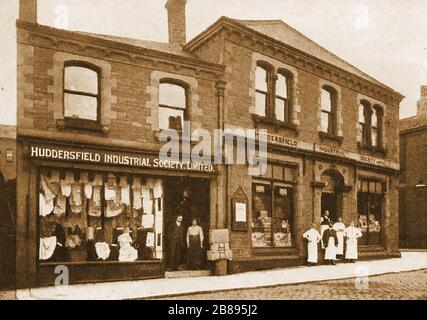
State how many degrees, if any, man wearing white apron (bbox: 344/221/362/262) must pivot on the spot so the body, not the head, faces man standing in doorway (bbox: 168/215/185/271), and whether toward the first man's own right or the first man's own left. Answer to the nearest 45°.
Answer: approximately 45° to the first man's own right

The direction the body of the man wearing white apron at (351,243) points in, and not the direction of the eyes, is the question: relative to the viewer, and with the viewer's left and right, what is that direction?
facing the viewer

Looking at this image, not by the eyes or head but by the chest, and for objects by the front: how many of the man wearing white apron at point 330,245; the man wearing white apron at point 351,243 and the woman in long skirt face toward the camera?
3

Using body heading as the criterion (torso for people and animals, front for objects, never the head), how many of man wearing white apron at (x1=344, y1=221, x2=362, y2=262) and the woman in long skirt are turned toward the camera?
2

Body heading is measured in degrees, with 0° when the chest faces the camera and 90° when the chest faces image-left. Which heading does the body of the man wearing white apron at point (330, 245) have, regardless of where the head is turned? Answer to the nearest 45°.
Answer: approximately 0°

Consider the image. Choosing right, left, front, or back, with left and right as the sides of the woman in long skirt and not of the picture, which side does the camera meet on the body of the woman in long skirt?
front

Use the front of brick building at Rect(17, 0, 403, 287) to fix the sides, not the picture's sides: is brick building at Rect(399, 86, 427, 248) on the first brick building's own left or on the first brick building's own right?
on the first brick building's own left
